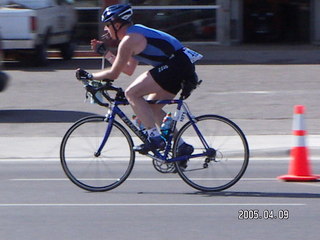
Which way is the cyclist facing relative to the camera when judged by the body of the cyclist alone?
to the viewer's left

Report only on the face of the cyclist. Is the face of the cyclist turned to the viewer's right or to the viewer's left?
to the viewer's left

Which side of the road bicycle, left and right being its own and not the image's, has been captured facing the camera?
left

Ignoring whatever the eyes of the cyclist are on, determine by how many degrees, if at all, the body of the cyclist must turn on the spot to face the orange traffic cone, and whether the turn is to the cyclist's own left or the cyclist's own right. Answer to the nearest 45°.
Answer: approximately 180°

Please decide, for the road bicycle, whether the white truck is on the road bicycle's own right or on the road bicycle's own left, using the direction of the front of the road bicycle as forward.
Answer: on the road bicycle's own right

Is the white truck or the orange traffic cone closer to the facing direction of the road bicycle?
the white truck
